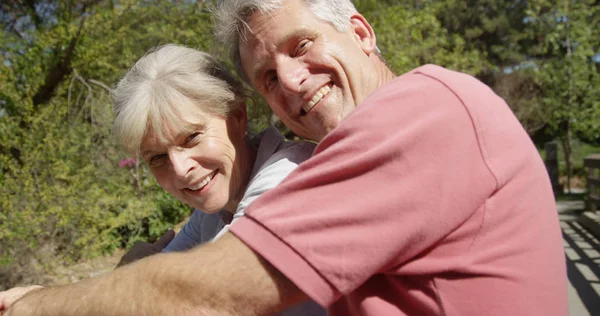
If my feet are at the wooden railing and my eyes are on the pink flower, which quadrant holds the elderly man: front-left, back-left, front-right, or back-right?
front-left

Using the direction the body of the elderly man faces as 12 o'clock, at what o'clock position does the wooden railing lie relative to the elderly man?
The wooden railing is roughly at 4 o'clock from the elderly man.

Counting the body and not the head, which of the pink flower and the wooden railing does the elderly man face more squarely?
the pink flower

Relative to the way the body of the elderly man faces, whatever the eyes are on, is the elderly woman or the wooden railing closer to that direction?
the elderly woman

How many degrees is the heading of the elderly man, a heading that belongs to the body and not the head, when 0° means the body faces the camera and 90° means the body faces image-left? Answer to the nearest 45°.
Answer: approximately 90°
